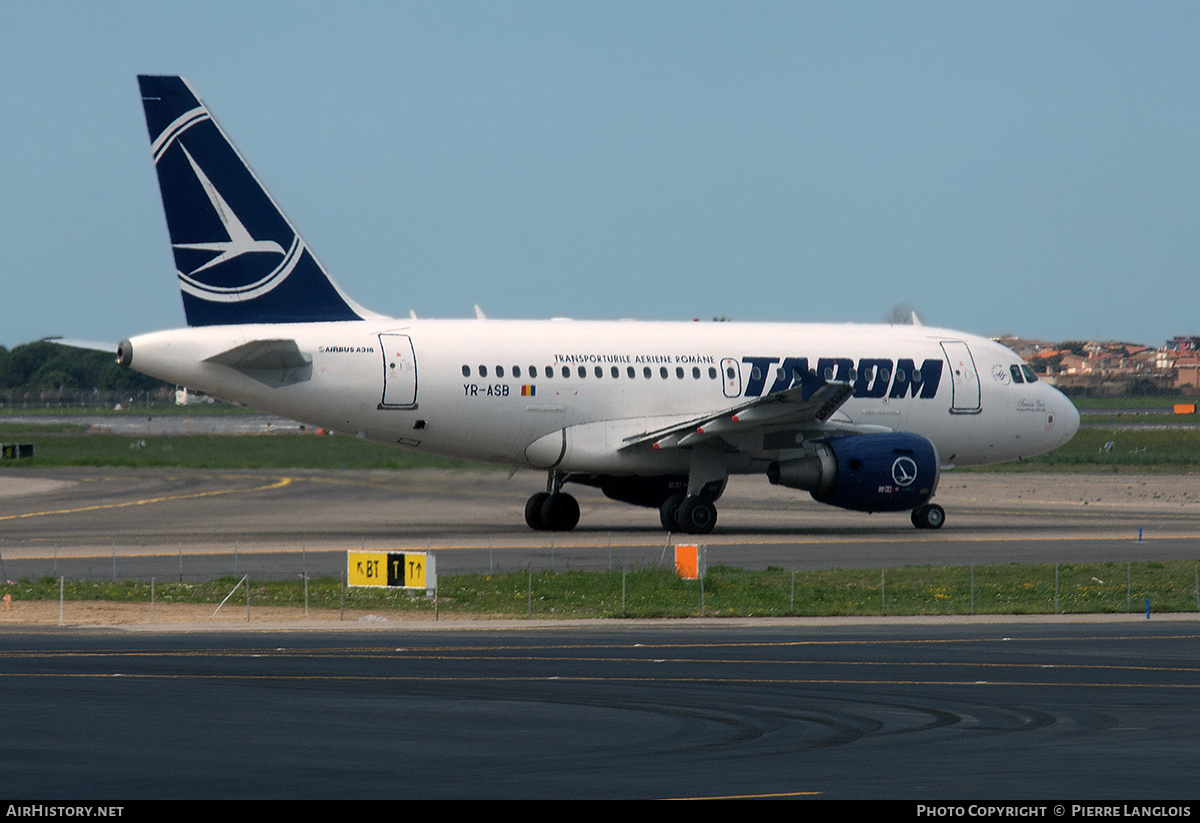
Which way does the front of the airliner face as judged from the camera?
facing away from the viewer and to the right of the viewer
